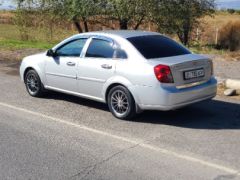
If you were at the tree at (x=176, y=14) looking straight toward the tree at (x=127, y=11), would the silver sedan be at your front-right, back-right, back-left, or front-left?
front-left

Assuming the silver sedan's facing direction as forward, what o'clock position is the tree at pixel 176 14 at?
The tree is roughly at 2 o'clock from the silver sedan.

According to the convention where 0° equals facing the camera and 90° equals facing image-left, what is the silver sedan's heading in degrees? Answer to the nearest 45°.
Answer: approximately 135°

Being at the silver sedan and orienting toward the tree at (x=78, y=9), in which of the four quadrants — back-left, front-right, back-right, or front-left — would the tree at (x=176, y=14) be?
front-right

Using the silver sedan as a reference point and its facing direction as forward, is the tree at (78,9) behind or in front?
in front

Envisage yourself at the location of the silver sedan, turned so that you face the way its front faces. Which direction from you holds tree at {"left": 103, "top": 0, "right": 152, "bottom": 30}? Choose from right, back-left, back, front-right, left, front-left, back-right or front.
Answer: front-right
